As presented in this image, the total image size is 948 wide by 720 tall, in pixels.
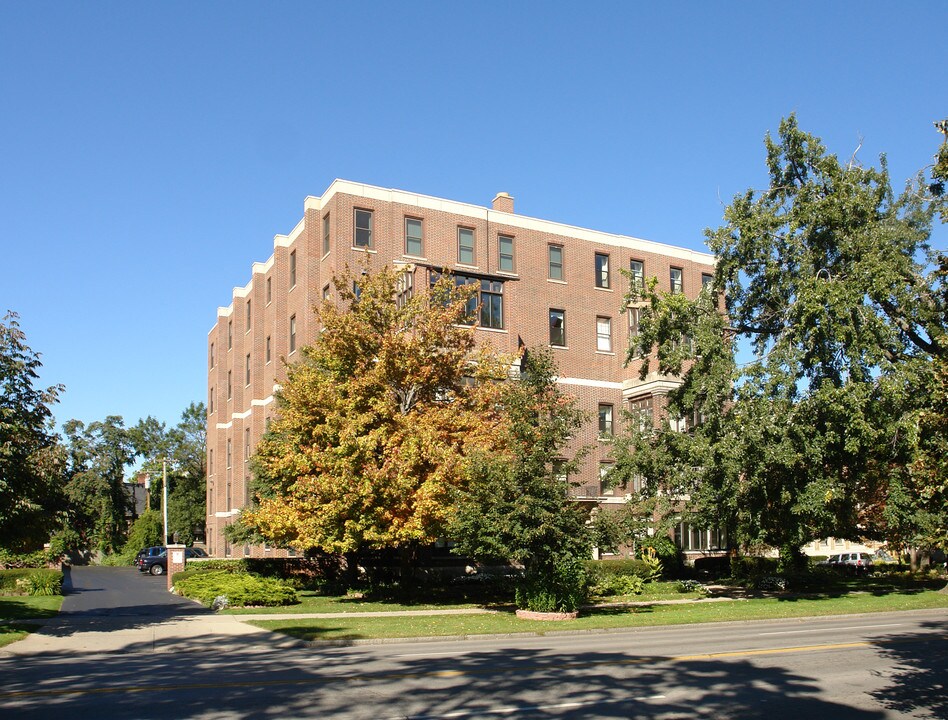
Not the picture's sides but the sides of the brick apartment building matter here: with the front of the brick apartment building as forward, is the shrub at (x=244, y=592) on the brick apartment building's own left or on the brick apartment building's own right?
on the brick apartment building's own right

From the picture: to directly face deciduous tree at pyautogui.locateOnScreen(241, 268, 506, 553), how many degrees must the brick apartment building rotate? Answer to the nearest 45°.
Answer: approximately 45° to its right

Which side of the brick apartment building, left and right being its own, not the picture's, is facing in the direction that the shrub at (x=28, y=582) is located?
right

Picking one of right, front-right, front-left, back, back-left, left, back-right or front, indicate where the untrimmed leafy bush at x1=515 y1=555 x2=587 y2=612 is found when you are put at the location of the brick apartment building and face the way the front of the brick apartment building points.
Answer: front-right

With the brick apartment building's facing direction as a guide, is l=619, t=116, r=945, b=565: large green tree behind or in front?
in front

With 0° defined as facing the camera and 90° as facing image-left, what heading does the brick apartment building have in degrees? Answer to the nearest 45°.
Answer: approximately 315°

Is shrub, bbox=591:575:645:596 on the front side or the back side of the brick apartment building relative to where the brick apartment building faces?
on the front side

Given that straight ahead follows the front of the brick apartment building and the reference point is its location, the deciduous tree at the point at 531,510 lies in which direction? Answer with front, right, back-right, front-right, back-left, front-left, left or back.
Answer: front-right

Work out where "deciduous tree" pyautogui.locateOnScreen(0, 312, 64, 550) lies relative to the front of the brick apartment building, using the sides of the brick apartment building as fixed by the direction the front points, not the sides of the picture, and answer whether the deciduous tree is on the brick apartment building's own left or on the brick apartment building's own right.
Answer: on the brick apartment building's own right

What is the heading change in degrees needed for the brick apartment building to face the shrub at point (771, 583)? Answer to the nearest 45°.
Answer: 0° — it already faces it
